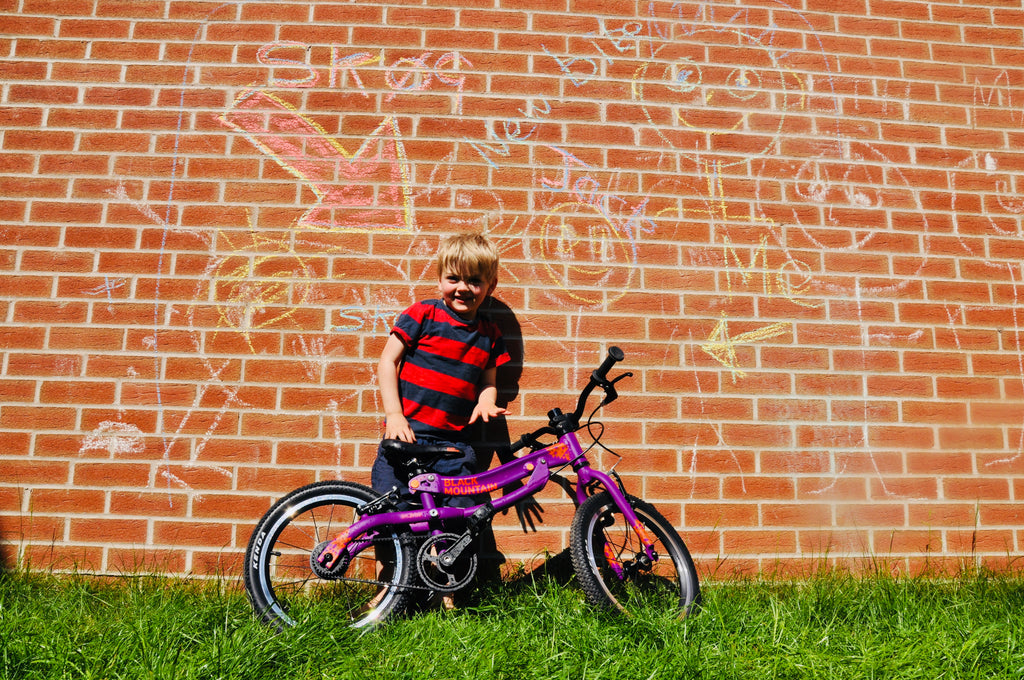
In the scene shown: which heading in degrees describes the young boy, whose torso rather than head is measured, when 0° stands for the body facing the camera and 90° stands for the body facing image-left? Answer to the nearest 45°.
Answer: approximately 0°

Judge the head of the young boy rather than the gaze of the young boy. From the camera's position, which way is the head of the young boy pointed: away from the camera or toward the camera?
toward the camera

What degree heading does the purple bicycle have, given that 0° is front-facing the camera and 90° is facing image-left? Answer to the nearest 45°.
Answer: approximately 270°
